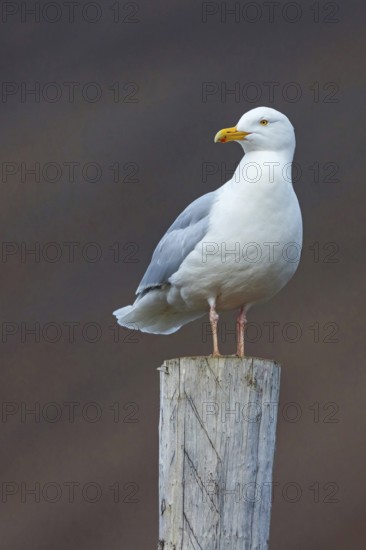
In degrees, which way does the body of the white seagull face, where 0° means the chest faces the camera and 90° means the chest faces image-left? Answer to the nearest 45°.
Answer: approximately 315°
